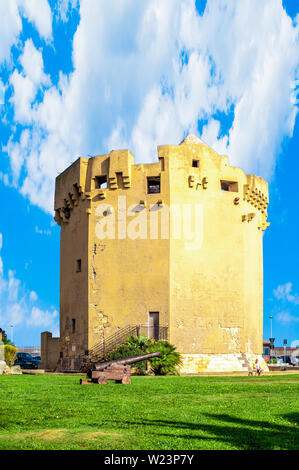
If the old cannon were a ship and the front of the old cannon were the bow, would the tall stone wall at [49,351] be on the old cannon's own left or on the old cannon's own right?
on the old cannon's own left

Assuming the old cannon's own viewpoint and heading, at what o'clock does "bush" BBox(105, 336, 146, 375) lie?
The bush is roughly at 9 o'clock from the old cannon.

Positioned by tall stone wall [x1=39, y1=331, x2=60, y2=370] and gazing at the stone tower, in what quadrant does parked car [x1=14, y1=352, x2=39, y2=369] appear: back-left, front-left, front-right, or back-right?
back-left

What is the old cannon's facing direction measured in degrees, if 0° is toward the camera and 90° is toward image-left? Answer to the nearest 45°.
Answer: approximately 270°

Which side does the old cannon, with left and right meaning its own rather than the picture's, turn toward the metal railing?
left

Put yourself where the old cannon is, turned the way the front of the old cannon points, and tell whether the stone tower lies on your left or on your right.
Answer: on your left
